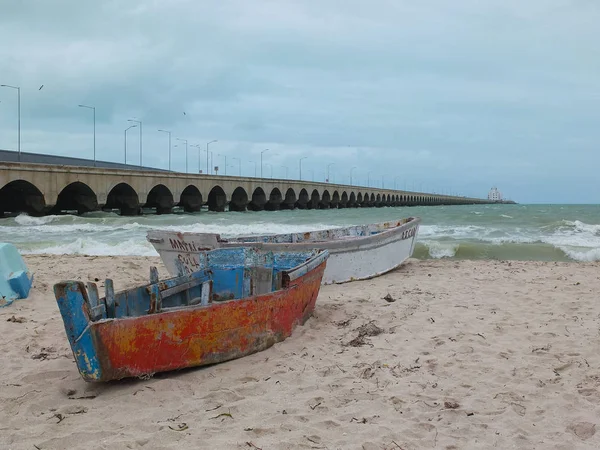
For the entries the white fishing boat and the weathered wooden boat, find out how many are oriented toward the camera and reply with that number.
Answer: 0

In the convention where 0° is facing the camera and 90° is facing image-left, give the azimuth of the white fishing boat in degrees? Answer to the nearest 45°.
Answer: approximately 225°

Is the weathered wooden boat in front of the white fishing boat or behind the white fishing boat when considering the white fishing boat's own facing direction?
behind
